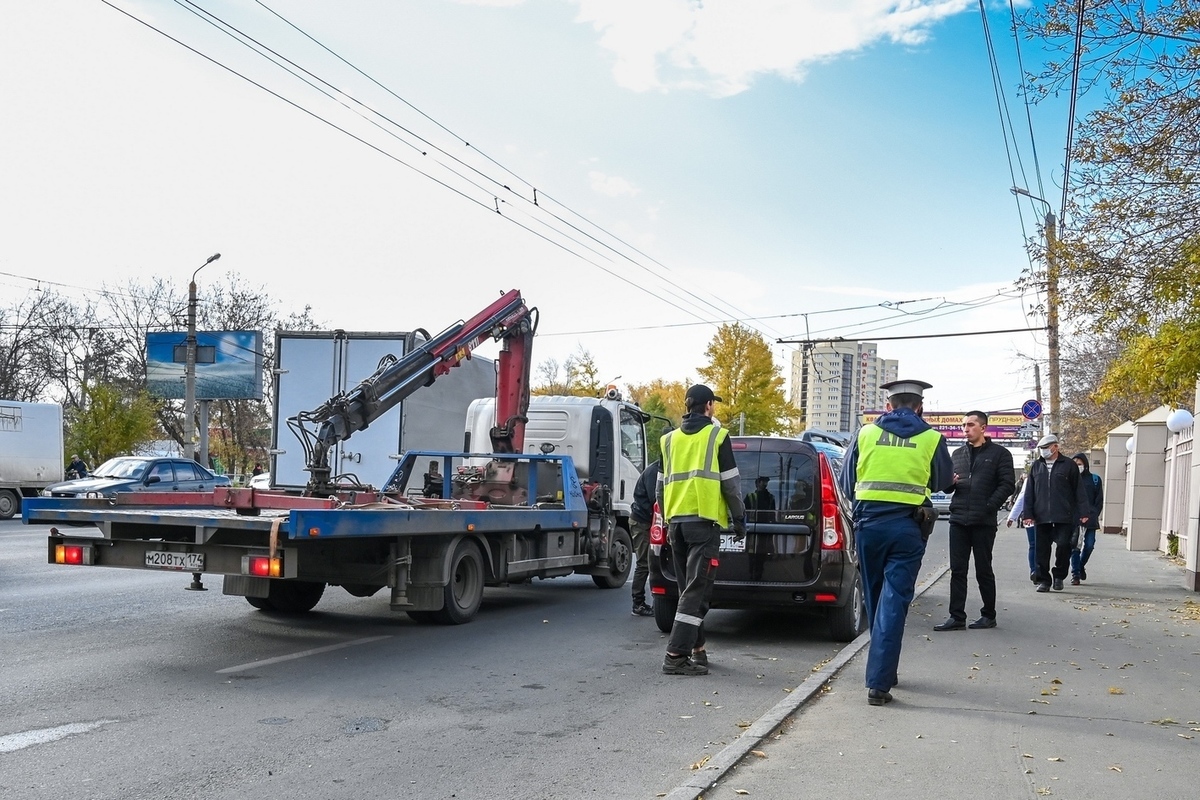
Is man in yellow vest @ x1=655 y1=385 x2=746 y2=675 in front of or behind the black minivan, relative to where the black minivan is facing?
behind

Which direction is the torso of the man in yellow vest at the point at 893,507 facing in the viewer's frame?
away from the camera

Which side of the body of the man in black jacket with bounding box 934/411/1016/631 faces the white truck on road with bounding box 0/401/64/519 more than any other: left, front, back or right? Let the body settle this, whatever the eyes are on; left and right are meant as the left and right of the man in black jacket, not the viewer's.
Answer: right

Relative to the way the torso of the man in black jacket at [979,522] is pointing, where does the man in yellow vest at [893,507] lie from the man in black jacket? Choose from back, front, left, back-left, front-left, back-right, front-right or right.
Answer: front-left

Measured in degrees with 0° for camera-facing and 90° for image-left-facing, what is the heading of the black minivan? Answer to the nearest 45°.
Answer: approximately 180°

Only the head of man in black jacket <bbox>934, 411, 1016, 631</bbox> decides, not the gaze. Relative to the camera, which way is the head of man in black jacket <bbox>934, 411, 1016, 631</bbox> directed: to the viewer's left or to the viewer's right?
to the viewer's left

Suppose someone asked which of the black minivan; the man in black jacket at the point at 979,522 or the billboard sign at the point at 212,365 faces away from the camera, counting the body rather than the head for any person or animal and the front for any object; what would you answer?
the black minivan

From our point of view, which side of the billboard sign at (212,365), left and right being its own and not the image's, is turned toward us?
front

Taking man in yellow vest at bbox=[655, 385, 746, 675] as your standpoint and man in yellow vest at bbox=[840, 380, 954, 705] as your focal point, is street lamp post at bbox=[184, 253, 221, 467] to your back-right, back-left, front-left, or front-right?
back-left

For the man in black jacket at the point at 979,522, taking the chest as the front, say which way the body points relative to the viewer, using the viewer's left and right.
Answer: facing the viewer and to the left of the viewer

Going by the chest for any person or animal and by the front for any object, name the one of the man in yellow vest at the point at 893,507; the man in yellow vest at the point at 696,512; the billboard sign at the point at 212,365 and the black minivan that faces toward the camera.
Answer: the billboard sign

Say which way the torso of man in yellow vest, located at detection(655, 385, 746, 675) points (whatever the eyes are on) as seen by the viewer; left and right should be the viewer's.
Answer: facing away from the viewer and to the right of the viewer
